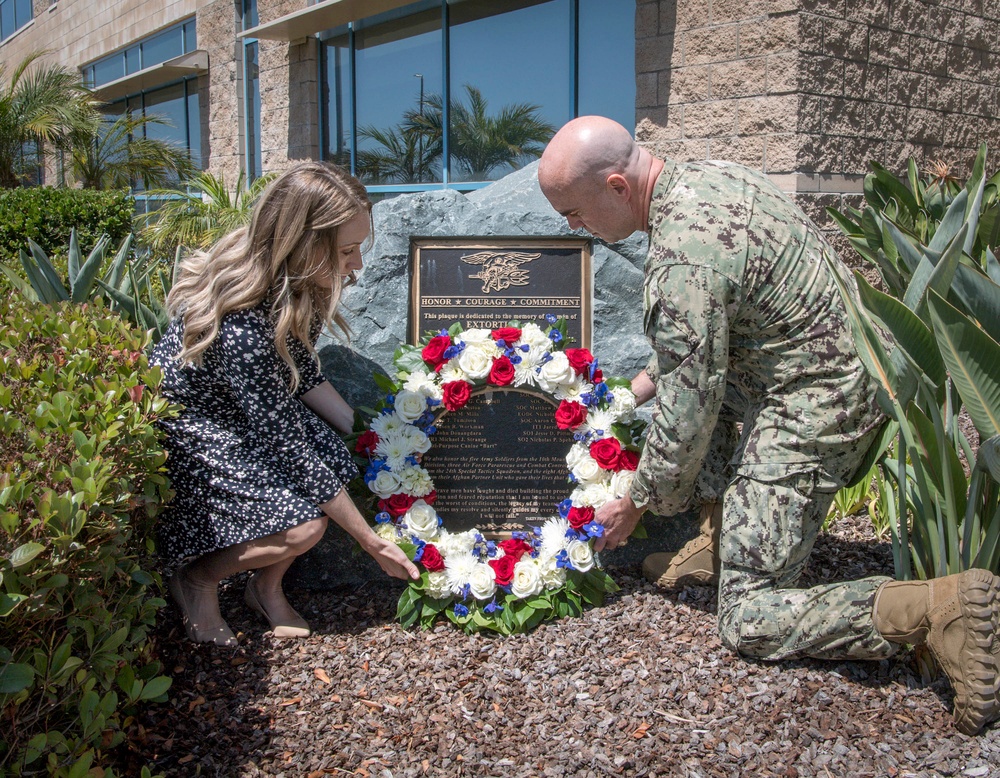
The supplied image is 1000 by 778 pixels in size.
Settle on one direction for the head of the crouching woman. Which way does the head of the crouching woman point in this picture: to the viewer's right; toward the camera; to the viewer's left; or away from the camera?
to the viewer's right

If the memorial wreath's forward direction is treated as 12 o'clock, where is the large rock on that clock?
The large rock is roughly at 5 o'clock from the memorial wreath.

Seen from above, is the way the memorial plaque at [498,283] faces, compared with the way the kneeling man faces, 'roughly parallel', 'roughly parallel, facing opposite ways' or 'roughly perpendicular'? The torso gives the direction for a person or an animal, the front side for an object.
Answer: roughly perpendicular

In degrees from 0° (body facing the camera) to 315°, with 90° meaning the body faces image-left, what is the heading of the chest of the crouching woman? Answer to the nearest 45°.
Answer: approximately 270°

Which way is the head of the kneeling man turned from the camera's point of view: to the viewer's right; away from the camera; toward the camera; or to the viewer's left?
to the viewer's left

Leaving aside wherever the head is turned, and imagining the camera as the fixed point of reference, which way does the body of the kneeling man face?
to the viewer's left

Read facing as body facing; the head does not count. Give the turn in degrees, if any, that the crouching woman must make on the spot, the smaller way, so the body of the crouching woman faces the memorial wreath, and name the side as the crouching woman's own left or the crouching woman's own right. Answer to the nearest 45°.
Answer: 0° — they already face it

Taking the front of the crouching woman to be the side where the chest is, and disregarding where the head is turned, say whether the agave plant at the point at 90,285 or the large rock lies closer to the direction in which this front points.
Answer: the large rock

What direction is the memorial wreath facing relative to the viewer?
toward the camera
